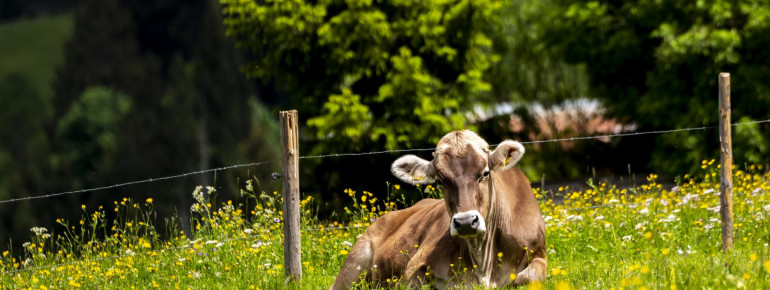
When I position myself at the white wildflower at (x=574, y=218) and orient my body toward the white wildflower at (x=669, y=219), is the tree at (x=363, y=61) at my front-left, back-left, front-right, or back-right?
back-left

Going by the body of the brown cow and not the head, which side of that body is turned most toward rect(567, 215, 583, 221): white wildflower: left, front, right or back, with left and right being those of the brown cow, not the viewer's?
left

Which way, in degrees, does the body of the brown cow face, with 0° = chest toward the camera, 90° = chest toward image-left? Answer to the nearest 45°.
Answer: approximately 315°

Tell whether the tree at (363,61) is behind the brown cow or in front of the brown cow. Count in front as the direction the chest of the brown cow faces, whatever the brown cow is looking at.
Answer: behind

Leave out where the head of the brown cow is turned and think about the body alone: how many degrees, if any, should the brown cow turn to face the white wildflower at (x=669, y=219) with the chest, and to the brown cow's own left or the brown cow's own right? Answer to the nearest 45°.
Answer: approximately 90° to the brown cow's own left

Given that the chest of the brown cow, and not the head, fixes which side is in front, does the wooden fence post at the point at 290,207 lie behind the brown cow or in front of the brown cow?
behind

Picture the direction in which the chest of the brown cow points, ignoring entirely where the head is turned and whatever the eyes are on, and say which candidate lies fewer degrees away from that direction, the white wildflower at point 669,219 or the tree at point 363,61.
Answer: the white wildflower

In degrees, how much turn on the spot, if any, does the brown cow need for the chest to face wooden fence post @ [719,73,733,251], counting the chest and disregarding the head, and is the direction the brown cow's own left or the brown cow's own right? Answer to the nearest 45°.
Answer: approximately 90° to the brown cow's own left
